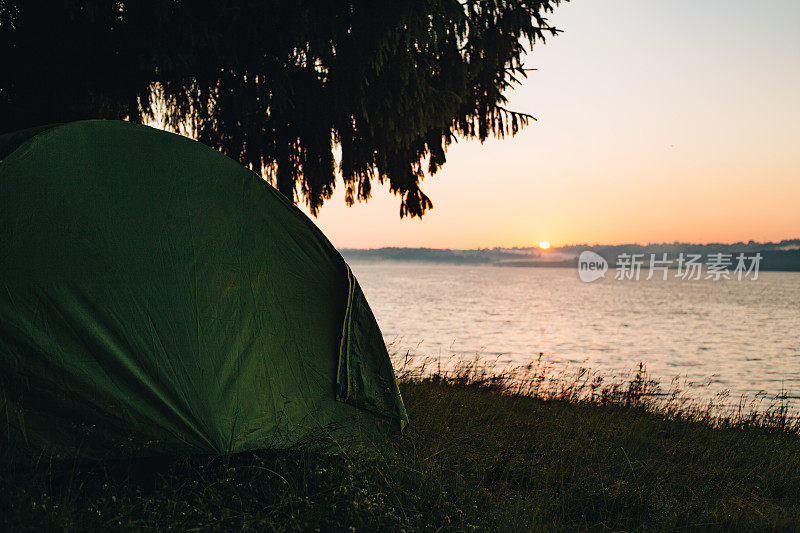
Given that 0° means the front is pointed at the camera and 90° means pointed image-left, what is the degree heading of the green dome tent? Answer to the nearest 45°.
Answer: approximately 270°

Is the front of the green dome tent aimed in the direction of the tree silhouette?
no
